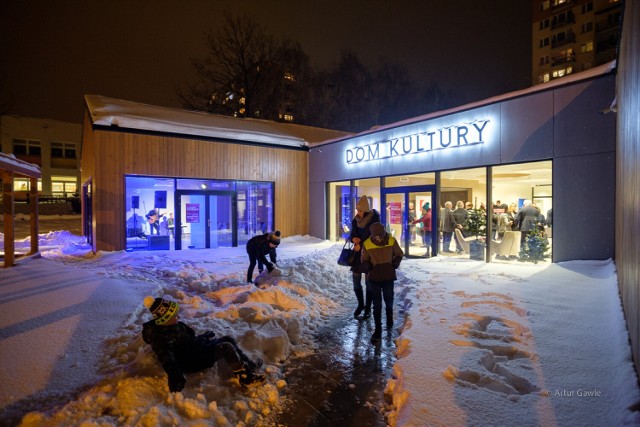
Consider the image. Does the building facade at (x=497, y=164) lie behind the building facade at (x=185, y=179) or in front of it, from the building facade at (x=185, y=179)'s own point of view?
in front

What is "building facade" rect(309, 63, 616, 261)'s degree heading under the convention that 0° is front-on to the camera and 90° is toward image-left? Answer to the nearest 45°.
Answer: approximately 45°

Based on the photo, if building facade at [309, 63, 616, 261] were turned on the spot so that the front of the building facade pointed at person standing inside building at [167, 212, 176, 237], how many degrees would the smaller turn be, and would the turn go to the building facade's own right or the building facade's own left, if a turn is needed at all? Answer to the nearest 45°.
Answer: approximately 45° to the building facade's own right

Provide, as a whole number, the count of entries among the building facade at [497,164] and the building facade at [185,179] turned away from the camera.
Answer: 0

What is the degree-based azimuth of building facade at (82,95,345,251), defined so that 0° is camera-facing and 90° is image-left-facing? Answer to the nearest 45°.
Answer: approximately 315°
